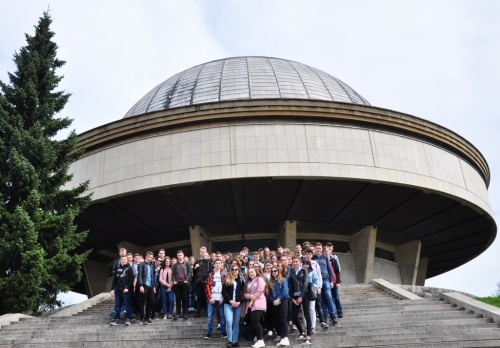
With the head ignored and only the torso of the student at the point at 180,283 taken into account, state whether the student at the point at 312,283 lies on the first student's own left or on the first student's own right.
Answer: on the first student's own left

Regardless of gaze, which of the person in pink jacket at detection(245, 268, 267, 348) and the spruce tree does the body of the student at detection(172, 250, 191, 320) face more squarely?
the person in pink jacket

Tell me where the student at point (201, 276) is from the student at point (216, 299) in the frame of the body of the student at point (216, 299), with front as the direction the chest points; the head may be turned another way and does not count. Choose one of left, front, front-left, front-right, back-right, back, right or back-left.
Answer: back

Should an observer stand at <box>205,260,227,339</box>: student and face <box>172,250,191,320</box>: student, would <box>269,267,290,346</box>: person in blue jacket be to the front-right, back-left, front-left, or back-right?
back-right

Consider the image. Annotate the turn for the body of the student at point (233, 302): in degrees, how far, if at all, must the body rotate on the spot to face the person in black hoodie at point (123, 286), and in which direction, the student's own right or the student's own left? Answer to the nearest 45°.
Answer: approximately 135° to the student's own right

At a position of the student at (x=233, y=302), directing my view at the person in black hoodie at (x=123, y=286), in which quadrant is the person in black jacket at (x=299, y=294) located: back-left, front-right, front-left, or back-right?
back-right

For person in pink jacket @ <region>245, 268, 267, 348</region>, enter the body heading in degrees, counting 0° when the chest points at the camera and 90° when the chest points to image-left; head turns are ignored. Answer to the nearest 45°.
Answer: approximately 45°
